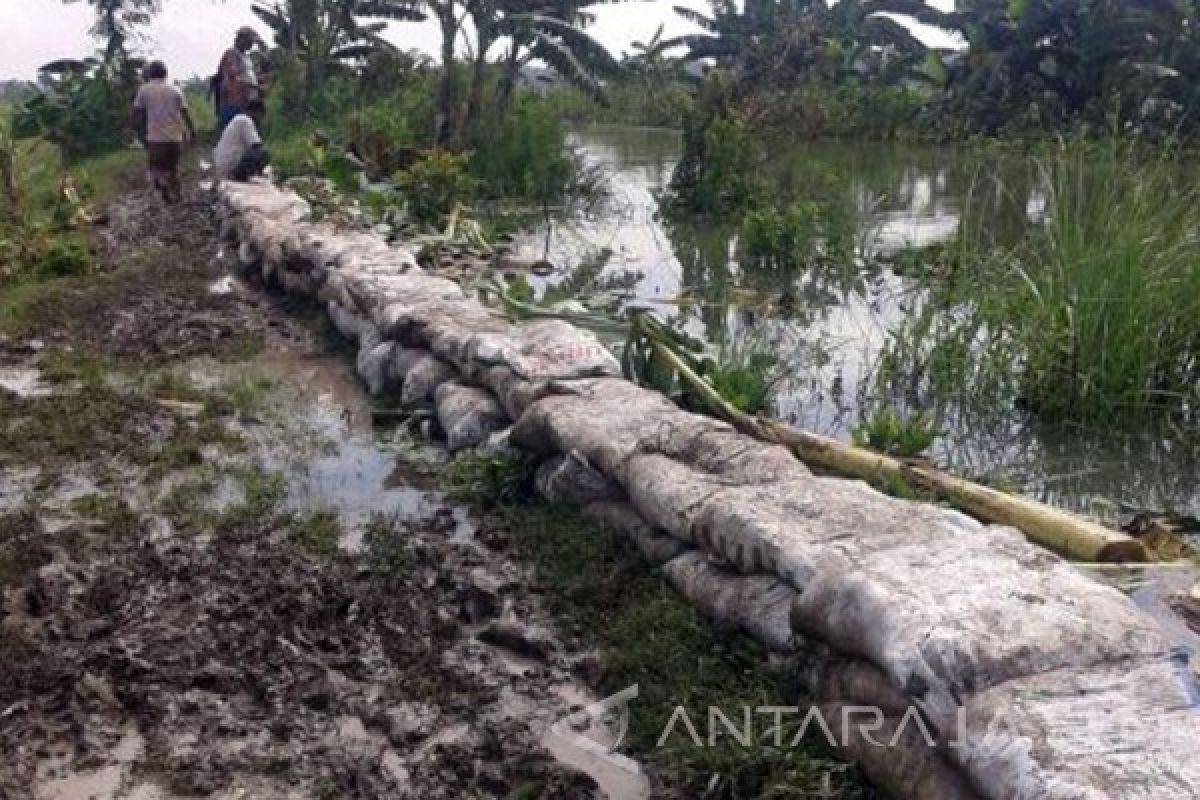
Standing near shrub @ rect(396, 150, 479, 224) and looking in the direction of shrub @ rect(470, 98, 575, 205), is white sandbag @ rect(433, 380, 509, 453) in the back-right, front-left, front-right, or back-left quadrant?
back-right

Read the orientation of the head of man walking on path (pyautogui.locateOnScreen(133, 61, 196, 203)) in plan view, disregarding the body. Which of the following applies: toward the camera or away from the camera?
away from the camera

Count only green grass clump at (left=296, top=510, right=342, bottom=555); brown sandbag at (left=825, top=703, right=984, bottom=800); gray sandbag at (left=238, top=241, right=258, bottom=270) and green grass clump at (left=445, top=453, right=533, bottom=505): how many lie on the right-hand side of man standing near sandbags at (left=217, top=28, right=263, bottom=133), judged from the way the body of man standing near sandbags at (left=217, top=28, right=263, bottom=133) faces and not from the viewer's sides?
4

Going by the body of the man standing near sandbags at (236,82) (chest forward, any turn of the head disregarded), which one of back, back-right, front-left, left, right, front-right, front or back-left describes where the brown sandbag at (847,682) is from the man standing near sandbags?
right

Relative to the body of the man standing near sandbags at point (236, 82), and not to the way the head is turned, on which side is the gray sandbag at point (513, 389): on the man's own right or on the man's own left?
on the man's own right

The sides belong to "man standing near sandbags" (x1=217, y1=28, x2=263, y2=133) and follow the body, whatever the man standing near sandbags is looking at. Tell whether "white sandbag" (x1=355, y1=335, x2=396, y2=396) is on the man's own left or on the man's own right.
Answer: on the man's own right

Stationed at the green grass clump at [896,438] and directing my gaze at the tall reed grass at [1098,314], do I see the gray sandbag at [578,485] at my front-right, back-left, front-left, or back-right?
back-left

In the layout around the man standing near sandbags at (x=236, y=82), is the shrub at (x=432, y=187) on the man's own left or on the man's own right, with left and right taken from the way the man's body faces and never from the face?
on the man's own right

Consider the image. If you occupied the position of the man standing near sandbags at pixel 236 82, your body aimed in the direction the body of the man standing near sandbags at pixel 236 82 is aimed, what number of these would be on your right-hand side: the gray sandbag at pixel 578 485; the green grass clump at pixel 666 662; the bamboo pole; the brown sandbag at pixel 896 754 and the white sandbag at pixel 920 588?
5
